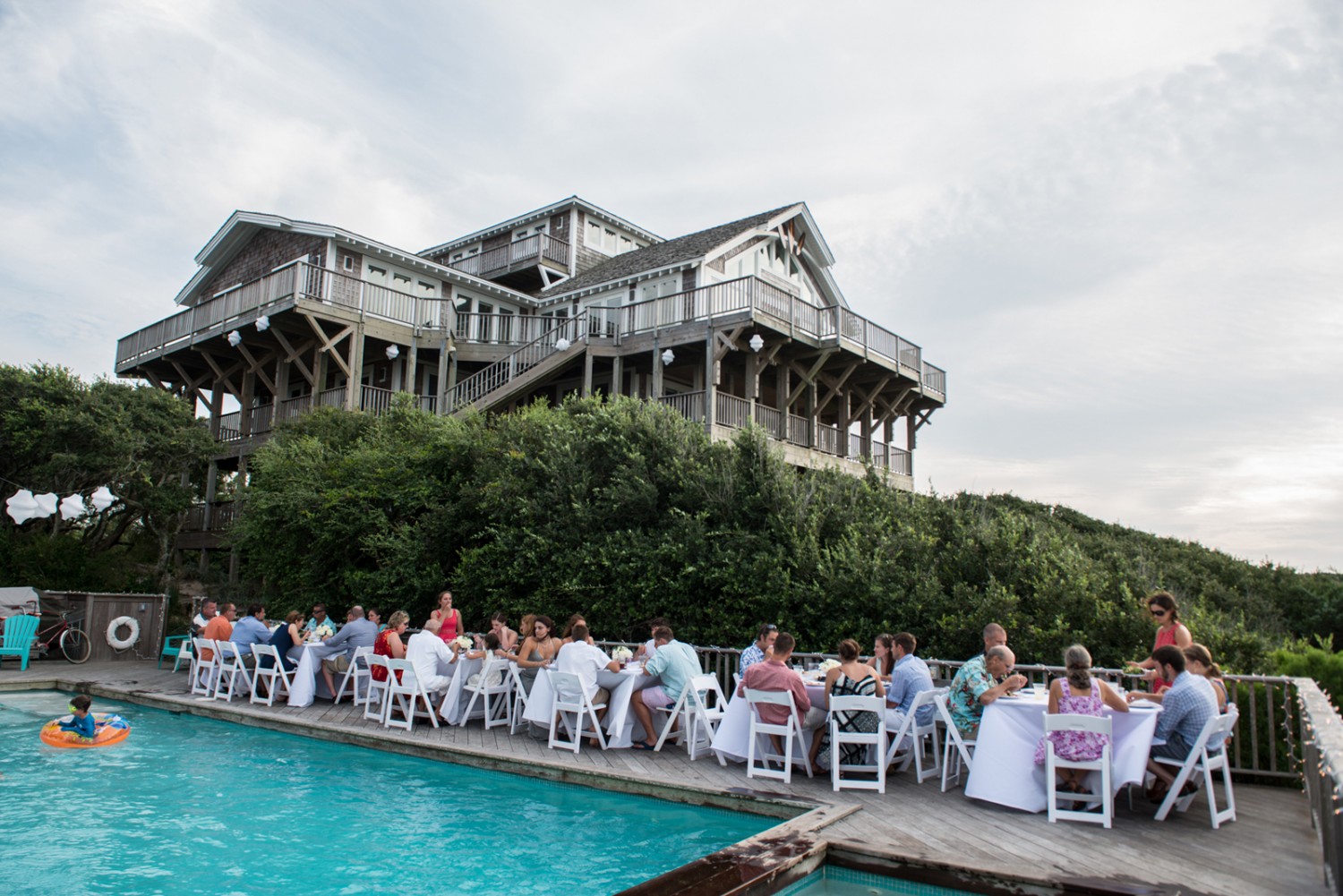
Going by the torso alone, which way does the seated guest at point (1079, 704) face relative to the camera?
away from the camera

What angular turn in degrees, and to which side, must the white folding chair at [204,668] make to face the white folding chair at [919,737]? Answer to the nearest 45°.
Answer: approximately 90° to its right

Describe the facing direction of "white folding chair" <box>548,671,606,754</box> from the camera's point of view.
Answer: facing away from the viewer and to the right of the viewer

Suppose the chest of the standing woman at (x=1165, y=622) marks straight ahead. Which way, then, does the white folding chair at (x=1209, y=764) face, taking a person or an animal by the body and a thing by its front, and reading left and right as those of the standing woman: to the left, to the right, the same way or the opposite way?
to the right

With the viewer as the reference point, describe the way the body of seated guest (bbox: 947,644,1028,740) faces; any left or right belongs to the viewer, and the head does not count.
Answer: facing to the right of the viewer

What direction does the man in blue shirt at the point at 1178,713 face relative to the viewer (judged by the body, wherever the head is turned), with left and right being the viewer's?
facing away from the viewer and to the left of the viewer

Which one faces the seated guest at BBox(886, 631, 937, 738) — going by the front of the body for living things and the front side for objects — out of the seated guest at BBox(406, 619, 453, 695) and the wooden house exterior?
the wooden house exterior

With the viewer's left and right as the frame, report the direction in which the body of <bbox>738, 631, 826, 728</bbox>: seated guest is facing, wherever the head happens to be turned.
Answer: facing away from the viewer and to the right of the viewer

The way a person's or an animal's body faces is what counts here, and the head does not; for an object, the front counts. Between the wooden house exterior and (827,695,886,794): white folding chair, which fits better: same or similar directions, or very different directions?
very different directions
